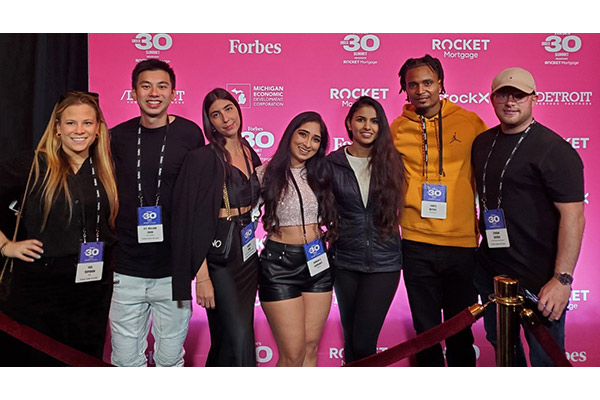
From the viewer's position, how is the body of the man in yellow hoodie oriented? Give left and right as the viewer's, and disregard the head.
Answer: facing the viewer

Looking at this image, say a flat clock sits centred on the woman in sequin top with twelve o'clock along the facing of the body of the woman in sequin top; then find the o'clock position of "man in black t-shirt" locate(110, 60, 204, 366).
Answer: The man in black t-shirt is roughly at 3 o'clock from the woman in sequin top.

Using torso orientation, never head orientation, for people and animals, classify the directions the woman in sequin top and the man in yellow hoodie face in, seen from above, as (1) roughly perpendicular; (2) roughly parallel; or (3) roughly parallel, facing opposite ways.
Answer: roughly parallel

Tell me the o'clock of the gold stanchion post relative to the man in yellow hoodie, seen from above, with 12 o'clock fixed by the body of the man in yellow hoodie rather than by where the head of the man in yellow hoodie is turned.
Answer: The gold stanchion post is roughly at 11 o'clock from the man in yellow hoodie.

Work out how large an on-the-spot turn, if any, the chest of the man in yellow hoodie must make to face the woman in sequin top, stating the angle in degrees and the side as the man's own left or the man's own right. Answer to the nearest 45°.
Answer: approximately 90° to the man's own right

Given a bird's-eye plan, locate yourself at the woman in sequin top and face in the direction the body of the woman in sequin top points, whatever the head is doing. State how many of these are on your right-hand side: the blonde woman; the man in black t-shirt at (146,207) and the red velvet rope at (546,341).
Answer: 2

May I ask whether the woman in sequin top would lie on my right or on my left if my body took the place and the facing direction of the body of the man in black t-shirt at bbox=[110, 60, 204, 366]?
on my left

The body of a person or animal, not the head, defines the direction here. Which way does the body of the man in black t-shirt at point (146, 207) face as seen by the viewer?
toward the camera
